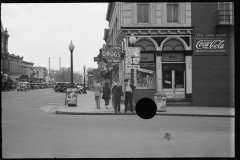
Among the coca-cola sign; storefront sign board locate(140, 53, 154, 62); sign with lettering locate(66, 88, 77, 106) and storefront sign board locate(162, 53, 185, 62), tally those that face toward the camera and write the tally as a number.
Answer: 4

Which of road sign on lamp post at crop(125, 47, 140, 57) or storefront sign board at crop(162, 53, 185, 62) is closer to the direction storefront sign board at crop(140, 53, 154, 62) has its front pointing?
the road sign on lamp post

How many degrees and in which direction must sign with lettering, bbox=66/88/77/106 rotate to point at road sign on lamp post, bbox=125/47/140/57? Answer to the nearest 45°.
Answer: approximately 45° to its left

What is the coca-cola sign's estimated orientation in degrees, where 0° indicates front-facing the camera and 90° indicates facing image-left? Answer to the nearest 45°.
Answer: approximately 0°

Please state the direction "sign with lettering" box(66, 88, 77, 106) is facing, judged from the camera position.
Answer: facing the viewer

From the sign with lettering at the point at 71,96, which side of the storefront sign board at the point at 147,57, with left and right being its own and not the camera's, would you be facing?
right

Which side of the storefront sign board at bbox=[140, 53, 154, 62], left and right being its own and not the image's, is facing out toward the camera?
front

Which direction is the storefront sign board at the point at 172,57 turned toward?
toward the camera

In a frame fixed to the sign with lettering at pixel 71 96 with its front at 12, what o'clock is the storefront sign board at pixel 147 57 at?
The storefront sign board is roughly at 10 o'clock from the sign with lettering.

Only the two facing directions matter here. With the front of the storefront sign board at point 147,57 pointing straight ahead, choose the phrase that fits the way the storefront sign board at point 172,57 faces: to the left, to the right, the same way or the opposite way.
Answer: the same way
